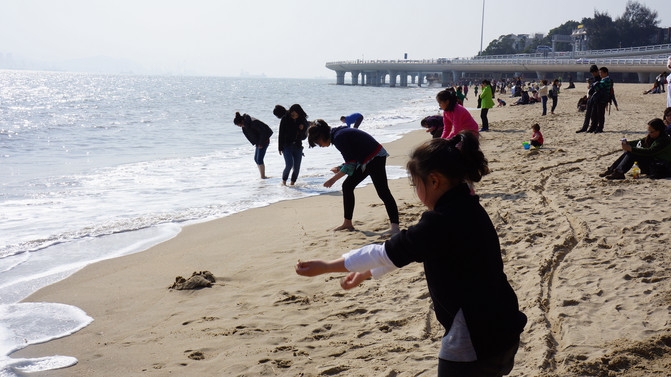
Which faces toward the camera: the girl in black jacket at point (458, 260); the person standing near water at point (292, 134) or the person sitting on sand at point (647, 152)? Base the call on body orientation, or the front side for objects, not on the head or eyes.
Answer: the person standing near water

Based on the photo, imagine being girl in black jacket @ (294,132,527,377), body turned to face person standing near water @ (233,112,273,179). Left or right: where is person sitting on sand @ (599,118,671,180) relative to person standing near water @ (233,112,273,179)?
right

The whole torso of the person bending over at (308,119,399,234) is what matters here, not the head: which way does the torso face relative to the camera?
to the viewer's left

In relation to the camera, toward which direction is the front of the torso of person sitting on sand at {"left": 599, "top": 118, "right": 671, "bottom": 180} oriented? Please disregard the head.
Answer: to the viewer's left

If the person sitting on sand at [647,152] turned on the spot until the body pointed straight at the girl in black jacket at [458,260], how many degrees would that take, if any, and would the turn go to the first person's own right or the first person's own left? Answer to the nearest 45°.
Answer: approximately 90° to the first person's own left

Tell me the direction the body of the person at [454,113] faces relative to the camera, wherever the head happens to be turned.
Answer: to the viewer's left

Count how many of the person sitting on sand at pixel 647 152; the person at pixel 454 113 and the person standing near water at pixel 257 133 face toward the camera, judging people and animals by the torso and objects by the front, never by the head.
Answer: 0

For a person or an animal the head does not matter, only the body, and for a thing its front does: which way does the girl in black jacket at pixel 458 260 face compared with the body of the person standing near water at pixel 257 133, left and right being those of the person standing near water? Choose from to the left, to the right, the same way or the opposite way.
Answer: the same way

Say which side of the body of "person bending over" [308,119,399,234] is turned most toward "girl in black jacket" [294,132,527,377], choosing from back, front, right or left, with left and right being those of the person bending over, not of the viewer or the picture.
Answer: left

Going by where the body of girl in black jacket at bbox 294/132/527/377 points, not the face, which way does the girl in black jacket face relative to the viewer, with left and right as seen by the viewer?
facing to the left of the viewer

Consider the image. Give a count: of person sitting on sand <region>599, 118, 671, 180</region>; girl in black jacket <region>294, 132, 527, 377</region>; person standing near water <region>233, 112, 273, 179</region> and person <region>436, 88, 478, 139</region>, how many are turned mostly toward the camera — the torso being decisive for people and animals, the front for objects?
0

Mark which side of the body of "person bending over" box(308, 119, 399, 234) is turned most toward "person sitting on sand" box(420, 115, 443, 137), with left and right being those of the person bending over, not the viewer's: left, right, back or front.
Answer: right

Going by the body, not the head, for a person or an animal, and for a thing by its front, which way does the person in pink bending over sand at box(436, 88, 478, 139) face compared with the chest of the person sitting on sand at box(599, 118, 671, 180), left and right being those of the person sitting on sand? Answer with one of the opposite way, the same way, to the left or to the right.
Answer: the same way

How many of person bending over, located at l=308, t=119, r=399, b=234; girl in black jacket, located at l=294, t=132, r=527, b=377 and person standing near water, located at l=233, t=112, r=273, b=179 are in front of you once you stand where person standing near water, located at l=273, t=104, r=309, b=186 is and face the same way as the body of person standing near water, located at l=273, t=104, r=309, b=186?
2

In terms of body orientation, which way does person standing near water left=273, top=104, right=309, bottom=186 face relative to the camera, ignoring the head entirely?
toward the camera
